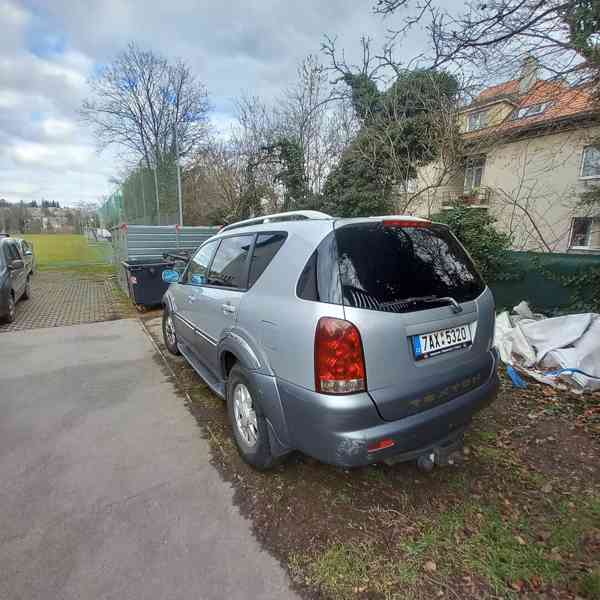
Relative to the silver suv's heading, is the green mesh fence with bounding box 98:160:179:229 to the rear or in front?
in front

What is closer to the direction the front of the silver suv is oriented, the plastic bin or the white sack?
the plastic bin

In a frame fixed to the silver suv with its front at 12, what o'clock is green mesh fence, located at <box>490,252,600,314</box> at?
The green mesh fence is roughly at 3 o'clock from the silver suv.

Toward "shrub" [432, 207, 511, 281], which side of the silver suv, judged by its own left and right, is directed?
right

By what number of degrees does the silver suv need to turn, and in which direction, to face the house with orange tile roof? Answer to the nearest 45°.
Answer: approximately 90° to its right

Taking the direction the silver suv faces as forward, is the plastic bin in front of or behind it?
in front

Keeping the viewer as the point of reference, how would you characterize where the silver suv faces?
facing away from the viewer and to the left of the viewer

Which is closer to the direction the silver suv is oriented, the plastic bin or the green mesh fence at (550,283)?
the plastic bin

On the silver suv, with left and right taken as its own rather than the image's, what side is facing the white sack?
right
